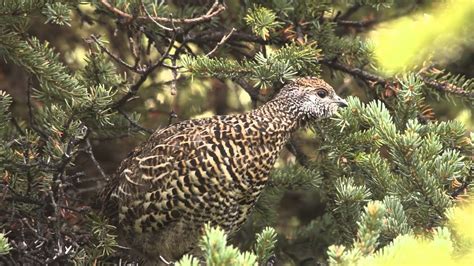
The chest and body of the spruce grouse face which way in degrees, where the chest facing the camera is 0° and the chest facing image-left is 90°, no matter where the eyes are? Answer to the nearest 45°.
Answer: approximately 270°

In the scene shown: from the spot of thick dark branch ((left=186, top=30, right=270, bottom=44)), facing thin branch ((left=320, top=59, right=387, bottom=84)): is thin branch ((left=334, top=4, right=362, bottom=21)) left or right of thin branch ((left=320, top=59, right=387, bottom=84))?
left

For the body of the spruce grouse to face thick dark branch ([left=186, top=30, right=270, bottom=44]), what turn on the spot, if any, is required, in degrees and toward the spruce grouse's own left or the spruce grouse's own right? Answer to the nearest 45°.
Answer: approximately 135° to the spruce grouse's own left

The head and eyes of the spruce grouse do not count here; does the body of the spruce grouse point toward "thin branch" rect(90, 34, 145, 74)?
no

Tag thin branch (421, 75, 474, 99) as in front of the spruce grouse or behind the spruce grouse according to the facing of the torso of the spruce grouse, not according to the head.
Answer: in front
